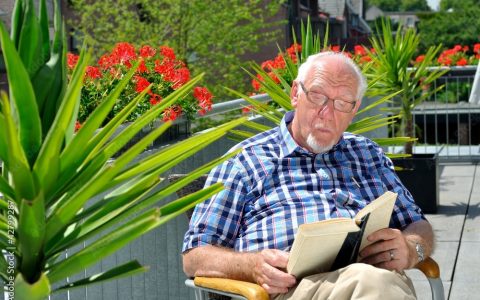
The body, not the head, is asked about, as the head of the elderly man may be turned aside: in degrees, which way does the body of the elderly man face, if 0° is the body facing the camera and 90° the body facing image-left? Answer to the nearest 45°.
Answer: approximately 315°

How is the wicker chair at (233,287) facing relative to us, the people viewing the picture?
facing the viewer and to the right of the viewer

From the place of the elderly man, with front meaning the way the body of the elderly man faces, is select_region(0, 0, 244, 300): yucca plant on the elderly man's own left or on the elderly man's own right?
on the elderly man's own right

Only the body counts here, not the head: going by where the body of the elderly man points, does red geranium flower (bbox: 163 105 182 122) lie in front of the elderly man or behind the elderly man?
behind

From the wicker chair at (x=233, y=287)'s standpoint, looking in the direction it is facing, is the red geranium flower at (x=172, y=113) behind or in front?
behind

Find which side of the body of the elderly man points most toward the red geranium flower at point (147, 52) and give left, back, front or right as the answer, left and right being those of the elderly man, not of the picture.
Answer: back
